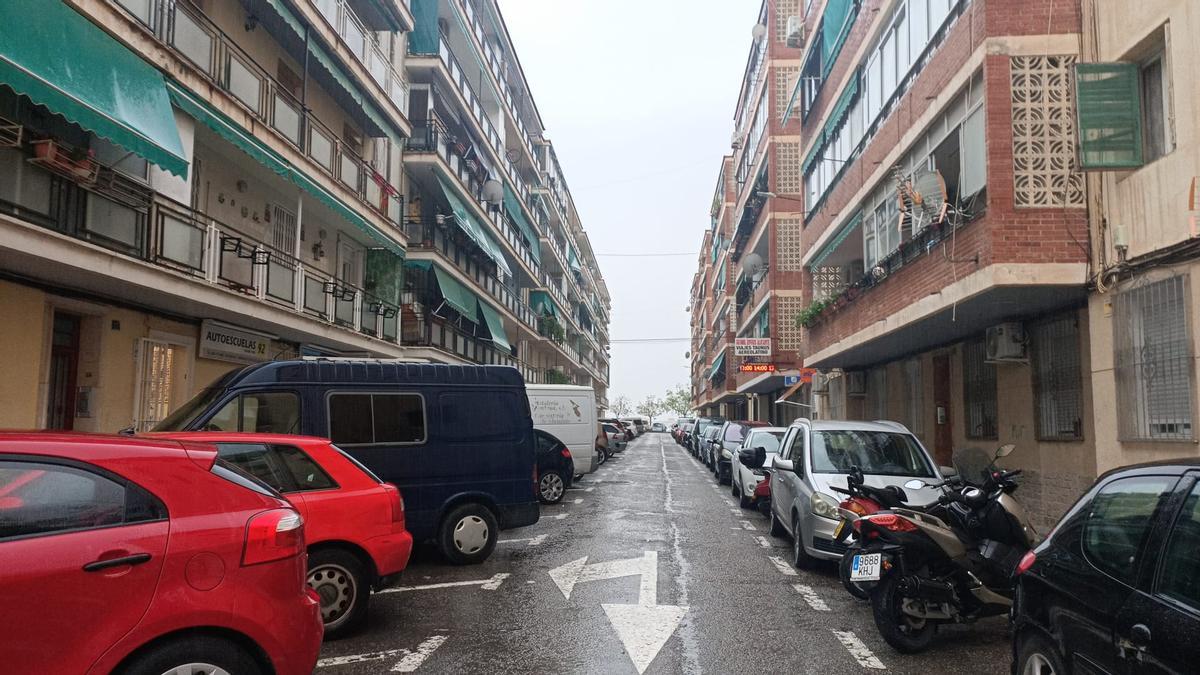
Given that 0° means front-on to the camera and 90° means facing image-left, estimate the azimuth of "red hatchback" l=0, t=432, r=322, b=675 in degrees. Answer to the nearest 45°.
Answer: approximately 90°

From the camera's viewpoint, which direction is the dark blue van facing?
to the viewer's left

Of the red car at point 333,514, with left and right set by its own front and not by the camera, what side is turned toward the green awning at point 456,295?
right

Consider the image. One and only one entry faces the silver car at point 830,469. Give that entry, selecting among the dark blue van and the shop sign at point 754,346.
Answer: the shop sign

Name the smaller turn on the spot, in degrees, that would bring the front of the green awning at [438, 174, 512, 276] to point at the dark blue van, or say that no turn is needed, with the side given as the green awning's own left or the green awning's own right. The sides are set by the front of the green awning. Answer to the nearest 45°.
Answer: approximately 90° to the green awning's own right

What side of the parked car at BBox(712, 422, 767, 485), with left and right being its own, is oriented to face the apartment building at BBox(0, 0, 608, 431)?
right

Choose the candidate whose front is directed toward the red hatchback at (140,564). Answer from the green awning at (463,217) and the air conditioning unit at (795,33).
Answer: the air conditioning unit

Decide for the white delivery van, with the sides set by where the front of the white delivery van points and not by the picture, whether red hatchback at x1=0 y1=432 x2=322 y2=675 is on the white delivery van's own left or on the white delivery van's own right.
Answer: on the white delivery van's own left

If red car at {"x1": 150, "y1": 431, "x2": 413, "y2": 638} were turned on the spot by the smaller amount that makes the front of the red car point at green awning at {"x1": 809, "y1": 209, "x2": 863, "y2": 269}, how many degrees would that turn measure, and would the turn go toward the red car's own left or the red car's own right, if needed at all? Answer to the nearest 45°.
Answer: approximately 135° to the red car's own right

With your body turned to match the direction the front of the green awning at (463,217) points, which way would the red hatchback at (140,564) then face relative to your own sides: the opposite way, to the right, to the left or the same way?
the opposite way
